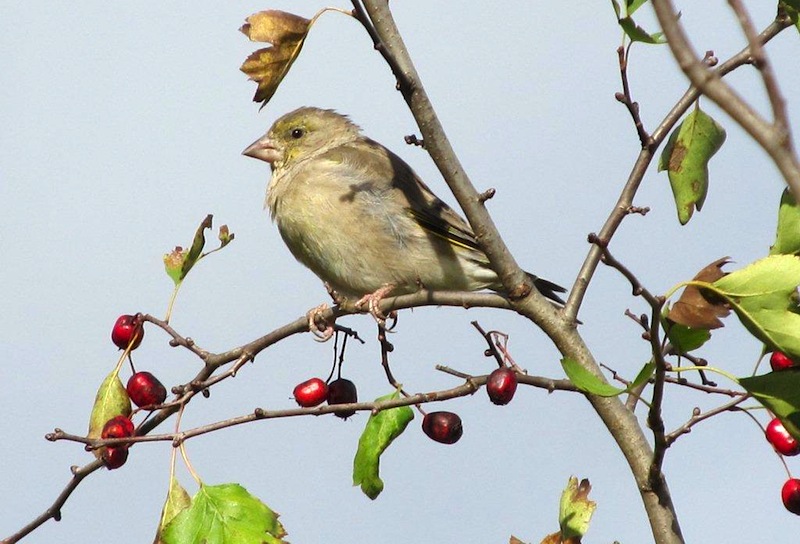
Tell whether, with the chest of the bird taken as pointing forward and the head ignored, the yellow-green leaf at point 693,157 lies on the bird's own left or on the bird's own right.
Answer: on the bird's own left

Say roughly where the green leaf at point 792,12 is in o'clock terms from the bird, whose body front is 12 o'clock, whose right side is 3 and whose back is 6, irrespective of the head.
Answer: The green leaf is roughly at 8 o'clock from the bird.

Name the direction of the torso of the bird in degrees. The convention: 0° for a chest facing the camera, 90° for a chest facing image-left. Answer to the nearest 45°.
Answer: approximately 90°

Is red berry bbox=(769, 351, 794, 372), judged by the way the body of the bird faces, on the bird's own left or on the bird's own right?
on the bird's own left

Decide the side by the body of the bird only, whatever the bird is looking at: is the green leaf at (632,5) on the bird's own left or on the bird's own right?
on the bird's own left

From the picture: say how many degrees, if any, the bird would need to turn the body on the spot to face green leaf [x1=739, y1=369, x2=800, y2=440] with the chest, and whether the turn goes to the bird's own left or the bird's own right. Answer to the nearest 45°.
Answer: approximately 135° to the bird's own left
